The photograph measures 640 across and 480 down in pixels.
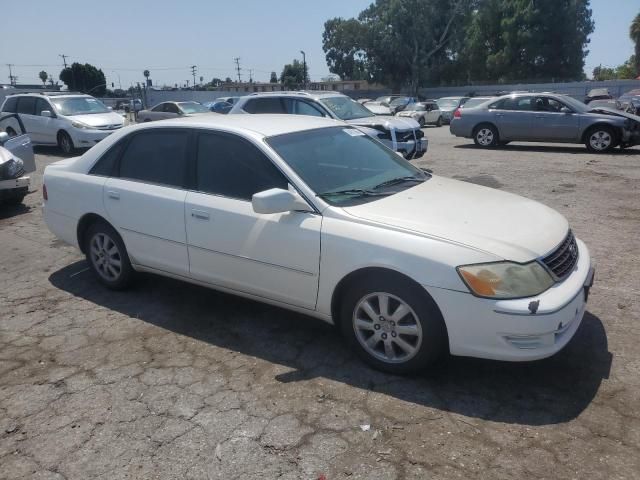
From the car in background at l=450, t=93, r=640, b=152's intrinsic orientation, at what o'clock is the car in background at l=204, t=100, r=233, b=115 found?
the car in background at l=204, t=100, r=233, b=115 is roughly at 7 o'clock from the car in background at l=450, t=93, r=640, b=152.

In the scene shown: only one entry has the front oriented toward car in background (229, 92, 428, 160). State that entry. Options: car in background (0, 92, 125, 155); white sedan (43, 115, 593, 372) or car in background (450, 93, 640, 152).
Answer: car in background (0, 92, 125, 155)

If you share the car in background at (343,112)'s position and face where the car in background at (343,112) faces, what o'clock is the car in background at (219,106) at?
the car in background at (219,106) is roughly at 7 o'clock from the car in background at (343,112).

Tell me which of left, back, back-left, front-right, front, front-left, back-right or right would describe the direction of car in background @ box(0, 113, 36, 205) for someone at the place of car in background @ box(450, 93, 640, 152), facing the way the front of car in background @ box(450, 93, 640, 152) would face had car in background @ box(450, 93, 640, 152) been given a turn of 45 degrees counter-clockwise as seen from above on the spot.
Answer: back

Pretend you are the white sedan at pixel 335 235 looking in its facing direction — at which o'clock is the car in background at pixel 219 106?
The car in background is roughly at 7 o'clock from the white sedan.

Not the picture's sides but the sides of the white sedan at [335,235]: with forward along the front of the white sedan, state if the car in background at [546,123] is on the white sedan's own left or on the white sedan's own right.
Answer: on the white sedan's own left

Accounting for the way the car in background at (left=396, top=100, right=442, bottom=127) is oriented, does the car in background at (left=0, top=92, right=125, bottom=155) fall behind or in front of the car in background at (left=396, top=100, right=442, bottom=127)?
in front

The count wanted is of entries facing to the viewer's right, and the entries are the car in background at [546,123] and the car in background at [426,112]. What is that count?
1

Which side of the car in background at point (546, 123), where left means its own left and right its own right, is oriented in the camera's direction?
right

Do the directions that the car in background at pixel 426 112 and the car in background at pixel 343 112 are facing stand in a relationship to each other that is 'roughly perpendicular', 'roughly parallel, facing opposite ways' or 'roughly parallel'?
roughly perpendicular

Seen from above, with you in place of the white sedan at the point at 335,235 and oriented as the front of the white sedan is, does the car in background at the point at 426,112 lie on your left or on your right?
on your left

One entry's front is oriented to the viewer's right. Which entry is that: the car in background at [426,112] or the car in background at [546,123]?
the car in background at [546,123]

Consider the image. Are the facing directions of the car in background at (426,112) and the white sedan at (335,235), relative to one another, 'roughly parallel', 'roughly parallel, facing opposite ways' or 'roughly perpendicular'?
roughly perpendicular

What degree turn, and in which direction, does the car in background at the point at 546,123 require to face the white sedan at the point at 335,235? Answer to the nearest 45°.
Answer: approximately 90° to its right
